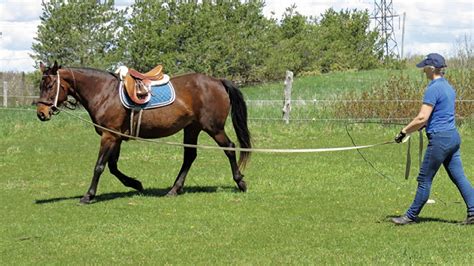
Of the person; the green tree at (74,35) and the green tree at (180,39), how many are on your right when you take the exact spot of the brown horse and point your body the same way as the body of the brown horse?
2

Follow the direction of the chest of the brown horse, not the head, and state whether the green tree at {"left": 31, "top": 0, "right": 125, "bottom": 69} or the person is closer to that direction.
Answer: the green tree

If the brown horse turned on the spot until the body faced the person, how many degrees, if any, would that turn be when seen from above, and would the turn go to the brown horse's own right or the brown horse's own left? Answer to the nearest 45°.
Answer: approximately 135° to the brown horse's own left

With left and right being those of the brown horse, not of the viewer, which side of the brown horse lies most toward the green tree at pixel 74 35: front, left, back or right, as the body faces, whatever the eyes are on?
right

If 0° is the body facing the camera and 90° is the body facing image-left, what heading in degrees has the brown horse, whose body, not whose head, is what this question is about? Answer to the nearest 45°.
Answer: approximately 90°

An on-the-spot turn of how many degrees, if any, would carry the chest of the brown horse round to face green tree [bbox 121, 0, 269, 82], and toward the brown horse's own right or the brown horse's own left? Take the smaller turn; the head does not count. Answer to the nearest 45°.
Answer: approximately 90° to the brown horse's own right
